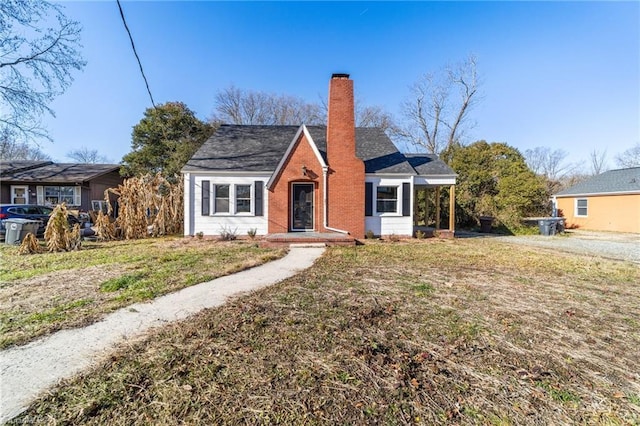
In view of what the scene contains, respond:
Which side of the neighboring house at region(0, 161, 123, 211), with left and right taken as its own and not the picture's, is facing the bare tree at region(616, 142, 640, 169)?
left

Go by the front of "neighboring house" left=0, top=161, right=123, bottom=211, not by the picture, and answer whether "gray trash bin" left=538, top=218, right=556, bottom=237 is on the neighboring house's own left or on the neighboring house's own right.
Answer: on the neighboring house's own left

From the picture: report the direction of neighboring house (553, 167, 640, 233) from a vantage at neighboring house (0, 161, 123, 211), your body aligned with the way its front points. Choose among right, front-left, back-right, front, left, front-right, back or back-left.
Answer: left

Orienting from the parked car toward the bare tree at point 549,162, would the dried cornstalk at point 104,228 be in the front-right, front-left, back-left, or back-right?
front-right

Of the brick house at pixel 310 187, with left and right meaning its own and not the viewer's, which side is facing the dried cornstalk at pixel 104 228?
right

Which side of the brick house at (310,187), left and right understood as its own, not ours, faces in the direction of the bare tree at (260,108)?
back

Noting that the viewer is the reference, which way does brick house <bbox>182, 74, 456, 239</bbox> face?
facing the viewer

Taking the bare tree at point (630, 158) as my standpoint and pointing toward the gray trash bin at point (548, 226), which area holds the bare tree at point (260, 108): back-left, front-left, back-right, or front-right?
front-right

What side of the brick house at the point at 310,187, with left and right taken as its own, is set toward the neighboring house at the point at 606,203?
left

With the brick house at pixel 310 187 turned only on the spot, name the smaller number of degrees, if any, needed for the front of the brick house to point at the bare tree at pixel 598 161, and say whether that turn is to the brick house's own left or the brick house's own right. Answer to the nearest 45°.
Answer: approximately 135° to the brick house's own left

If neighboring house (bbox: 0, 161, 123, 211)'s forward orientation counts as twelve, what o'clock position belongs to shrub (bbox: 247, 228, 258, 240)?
The shrub is roughly at 10 o'clock from the neighboring house.

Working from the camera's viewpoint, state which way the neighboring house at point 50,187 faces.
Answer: facing the viewer and to the left of the viewer
